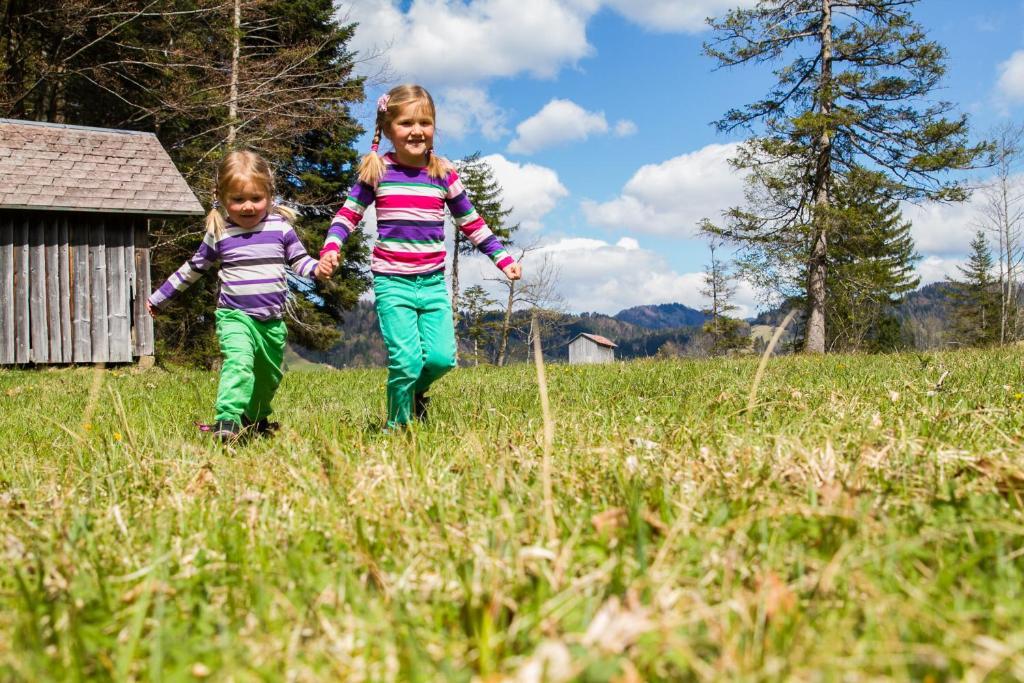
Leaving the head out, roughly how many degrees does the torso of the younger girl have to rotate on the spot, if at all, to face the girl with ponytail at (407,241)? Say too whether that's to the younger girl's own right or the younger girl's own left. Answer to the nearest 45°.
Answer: approximately 45° to the younger girl's own left

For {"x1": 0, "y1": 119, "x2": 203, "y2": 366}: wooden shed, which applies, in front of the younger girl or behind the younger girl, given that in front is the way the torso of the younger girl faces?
behind

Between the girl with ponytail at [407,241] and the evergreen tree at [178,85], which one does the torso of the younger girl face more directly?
the girl with ponytail

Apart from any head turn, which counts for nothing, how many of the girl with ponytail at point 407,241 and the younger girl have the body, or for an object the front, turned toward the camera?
2

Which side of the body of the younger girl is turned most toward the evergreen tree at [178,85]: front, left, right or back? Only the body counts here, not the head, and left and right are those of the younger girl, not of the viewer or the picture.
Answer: back

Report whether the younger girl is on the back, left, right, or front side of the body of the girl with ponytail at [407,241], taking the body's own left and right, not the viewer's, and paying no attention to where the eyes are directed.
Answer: right

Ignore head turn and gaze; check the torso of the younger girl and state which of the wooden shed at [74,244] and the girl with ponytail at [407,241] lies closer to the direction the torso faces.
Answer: the girl with ponytail

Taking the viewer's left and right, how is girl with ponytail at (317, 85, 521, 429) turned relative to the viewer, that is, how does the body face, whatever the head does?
facing the viewer
